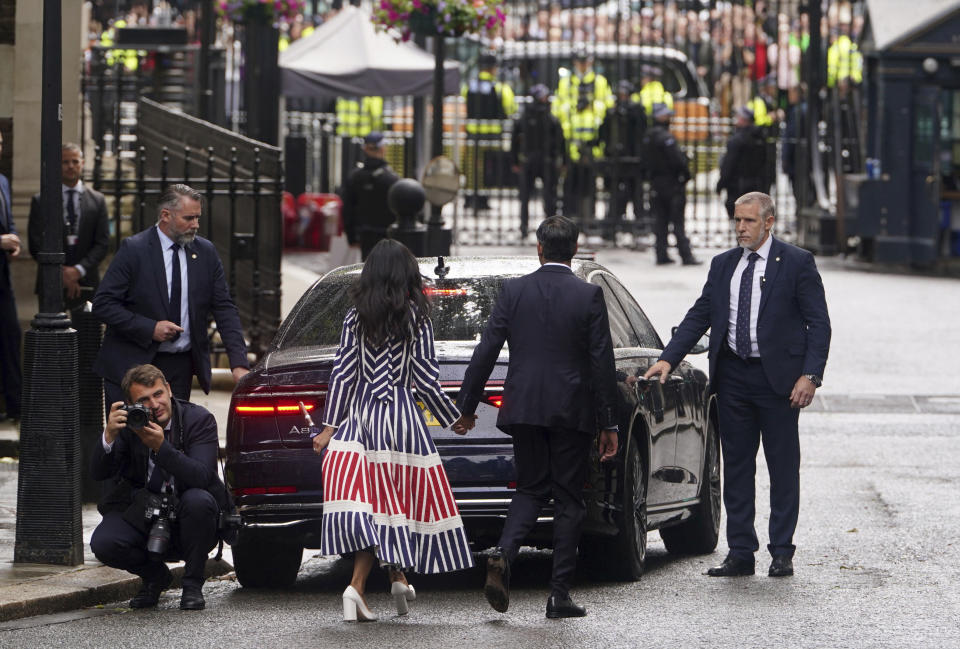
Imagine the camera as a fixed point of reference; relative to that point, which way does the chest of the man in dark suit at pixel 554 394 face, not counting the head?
away from the camera

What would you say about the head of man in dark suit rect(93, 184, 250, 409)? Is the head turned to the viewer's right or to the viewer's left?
to the viewer's right

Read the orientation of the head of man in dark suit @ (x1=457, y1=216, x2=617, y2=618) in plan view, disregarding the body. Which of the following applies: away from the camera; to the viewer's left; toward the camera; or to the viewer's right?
away from the camera

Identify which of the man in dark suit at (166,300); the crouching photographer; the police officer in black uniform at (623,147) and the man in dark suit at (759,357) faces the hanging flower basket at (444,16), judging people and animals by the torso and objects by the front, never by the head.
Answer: the police officer in black uniform

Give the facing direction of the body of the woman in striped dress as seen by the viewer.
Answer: away from the camera

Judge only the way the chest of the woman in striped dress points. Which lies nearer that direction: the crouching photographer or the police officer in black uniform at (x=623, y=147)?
the police officer in black uniform

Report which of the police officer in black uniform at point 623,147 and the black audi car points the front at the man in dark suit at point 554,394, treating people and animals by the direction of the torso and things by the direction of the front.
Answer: the police officer in black uniform

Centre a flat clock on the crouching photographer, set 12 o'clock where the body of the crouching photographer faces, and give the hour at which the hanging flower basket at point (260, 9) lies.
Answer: The hanging flower basket is roughly at 6 o'clock from the crouching photographer.

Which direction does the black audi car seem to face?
away from the camera
